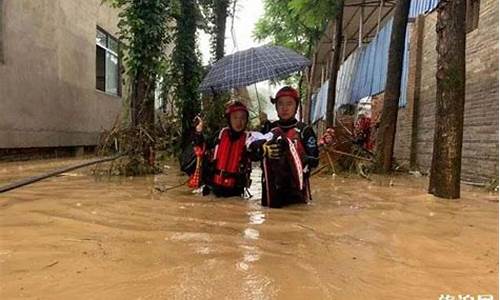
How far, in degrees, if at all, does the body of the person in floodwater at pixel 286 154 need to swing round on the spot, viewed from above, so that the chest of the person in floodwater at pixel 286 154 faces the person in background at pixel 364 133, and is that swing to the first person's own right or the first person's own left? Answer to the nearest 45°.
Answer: approximately 180°

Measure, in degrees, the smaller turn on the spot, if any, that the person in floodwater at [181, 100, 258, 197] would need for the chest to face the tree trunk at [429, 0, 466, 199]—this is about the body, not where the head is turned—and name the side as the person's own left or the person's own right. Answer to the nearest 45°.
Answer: approximately 90° to the person's own left

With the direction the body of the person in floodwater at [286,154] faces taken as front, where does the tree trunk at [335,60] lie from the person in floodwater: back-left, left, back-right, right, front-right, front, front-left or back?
back

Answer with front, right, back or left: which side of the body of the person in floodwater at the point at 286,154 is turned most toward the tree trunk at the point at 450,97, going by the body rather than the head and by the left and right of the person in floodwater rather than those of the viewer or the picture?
left

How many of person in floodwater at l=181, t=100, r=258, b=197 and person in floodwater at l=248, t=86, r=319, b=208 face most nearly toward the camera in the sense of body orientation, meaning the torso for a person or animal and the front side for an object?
2

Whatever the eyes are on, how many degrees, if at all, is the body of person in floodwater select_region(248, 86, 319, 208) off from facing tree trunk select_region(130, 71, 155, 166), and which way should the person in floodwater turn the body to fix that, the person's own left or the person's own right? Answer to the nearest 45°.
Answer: approximately 135° to the person's own right

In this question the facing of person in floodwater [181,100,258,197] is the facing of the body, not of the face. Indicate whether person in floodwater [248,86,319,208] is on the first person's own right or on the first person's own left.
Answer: on the first person's own left

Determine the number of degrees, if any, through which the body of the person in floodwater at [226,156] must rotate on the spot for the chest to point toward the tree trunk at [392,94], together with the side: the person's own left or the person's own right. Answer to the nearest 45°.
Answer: approximately 135° to the person's own left

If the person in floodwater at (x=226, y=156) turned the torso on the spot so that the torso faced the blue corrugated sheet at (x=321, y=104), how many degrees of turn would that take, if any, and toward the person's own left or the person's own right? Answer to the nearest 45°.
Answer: approximately 180°

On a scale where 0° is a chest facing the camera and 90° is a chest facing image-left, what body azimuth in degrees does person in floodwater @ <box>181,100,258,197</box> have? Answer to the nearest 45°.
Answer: approximately 0°

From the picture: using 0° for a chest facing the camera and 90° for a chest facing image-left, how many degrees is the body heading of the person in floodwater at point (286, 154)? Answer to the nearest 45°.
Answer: approximately 0°
